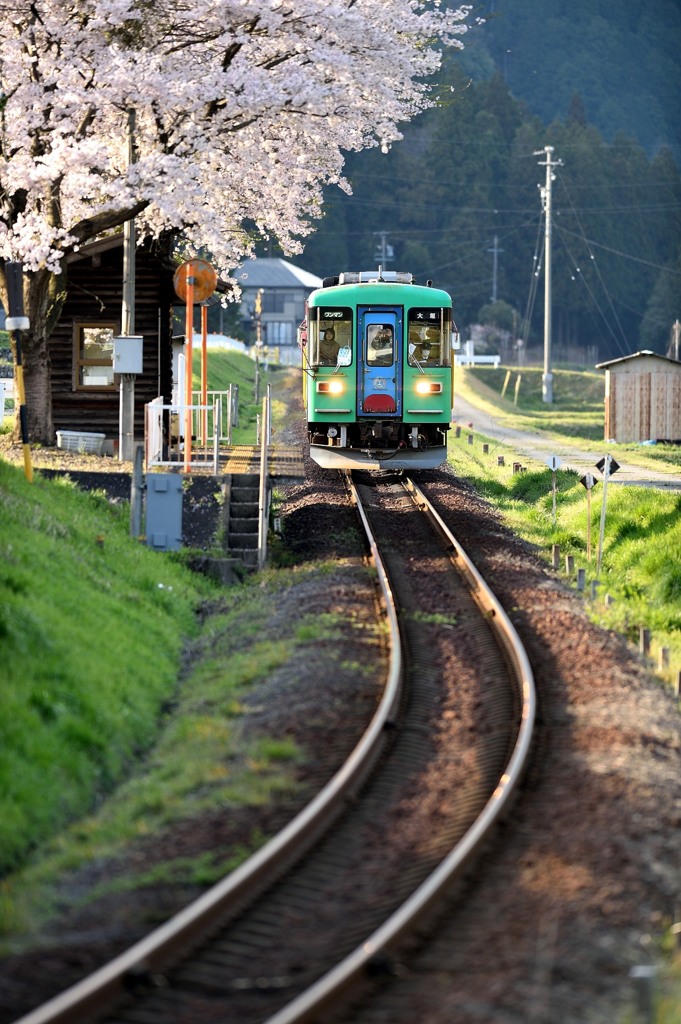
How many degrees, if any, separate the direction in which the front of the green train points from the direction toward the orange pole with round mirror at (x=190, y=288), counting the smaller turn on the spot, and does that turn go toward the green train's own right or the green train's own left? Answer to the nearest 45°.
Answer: approximately 45° to the green train's own right

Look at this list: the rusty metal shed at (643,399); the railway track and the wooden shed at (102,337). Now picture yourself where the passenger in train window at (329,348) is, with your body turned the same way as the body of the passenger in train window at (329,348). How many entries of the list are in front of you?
1

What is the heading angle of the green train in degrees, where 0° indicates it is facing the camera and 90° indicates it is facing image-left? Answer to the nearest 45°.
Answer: approximately 0°

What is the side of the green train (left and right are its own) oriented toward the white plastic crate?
right

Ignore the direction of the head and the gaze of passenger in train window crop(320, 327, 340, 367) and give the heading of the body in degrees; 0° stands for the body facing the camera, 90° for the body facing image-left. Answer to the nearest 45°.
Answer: approximately 0°
